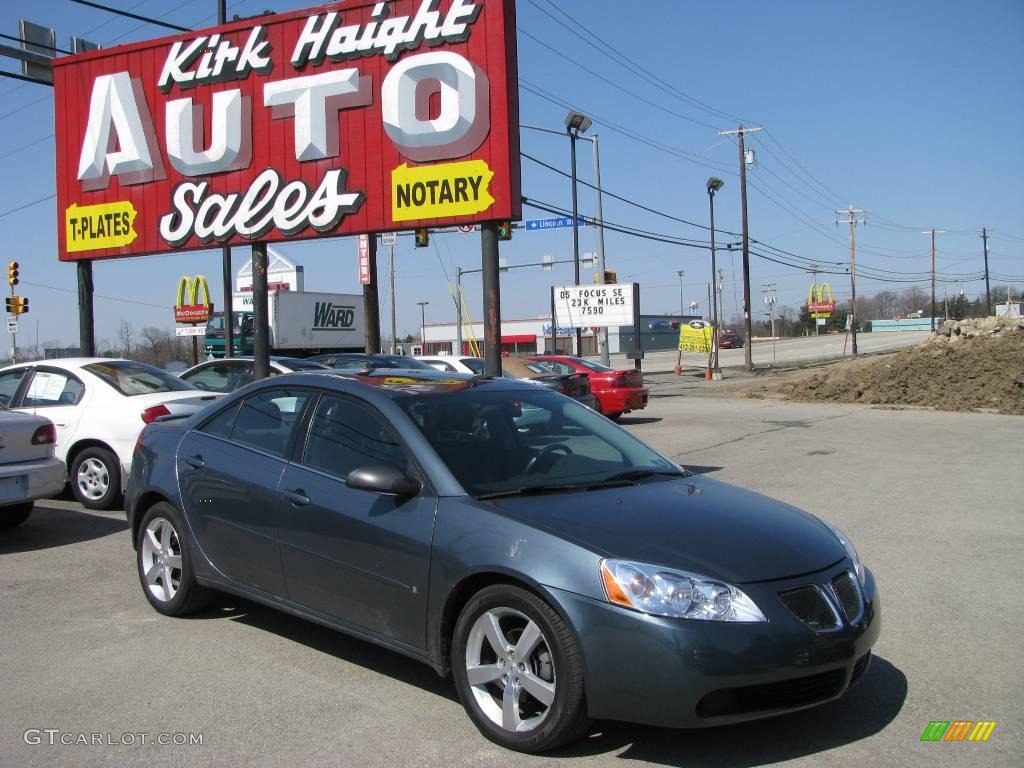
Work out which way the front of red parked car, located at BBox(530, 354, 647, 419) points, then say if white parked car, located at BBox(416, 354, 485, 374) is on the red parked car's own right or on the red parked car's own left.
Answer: on the red parked car's own left

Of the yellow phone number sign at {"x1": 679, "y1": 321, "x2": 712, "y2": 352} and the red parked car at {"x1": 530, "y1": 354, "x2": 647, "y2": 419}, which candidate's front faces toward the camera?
the yellow phone number sign

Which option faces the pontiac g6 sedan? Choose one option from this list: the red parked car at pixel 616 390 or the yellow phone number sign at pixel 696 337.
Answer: the yellow phone number sign

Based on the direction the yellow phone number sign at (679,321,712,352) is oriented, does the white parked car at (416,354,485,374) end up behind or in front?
in front

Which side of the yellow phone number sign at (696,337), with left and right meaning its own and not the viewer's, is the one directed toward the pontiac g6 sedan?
front

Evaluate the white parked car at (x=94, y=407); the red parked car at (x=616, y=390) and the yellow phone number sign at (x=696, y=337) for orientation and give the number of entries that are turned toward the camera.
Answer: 1

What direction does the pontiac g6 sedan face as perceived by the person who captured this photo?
facing the viewer and to the right of the viewer

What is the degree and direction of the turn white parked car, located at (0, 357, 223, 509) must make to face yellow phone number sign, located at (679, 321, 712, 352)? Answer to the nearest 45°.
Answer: approximately 90° to its right

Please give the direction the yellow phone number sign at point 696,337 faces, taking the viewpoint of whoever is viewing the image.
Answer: facing the viewer

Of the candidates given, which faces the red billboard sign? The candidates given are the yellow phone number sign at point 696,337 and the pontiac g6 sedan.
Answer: the yellow phone number sign

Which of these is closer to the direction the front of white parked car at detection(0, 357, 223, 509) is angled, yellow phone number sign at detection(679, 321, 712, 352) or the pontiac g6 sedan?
the yellow phone number sign

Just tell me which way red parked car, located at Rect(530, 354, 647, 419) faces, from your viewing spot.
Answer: facing away from the viewer and to the left of the viewer

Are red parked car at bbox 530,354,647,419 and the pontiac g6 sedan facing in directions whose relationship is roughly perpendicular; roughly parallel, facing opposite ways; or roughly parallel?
roughly parallel, facing opposite ways

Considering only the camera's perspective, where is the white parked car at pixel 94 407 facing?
facing away from the viewer and to the left of the viewer

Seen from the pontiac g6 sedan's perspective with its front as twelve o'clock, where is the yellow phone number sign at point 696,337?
The yellow phone number sign is roughly at 8 o'clock from the pontiac g6 sedan.

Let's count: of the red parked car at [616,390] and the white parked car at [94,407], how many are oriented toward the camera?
0
